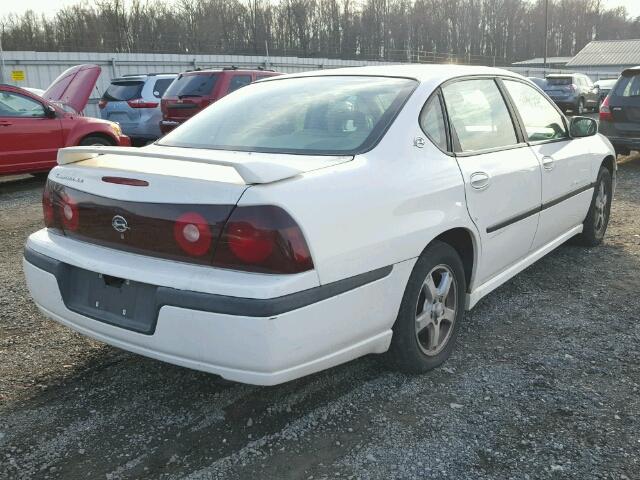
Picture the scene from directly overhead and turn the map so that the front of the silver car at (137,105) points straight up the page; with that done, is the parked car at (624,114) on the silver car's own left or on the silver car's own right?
on the silver car's own right

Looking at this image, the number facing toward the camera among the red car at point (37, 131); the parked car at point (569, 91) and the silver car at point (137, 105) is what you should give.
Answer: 0

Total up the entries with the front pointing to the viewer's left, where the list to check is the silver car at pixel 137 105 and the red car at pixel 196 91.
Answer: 0

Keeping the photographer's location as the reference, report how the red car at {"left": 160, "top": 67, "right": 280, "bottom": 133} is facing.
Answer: facing away from the viewer and to the right of the viewer

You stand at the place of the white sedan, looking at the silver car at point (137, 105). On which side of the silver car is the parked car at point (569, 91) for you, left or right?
right

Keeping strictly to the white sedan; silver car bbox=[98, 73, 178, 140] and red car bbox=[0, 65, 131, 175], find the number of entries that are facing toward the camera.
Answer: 0

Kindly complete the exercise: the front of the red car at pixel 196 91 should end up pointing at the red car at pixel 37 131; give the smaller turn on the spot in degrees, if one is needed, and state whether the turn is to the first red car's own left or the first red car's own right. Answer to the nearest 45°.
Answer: approximately 180°

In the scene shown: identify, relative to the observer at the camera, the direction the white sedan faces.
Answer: facing away from the viewer and to the right of the viewer

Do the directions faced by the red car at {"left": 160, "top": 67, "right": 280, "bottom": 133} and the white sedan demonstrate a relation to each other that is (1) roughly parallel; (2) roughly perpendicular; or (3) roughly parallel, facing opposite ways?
roughly parallel

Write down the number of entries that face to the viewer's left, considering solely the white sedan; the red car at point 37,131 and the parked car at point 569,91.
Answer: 0

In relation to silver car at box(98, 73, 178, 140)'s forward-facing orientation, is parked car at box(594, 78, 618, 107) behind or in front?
in front

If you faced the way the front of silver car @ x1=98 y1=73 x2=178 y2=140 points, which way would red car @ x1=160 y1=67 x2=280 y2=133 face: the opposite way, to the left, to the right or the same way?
the same way

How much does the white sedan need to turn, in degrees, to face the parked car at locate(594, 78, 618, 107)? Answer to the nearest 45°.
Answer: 0° — it already faces it

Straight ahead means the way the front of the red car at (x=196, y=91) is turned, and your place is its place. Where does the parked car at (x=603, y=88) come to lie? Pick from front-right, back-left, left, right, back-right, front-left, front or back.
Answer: front

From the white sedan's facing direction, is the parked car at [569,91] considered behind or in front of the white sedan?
in front

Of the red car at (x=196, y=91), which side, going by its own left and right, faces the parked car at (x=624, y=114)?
right

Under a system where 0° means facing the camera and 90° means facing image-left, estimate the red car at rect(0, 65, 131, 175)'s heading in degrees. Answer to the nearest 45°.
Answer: approximately 270°
